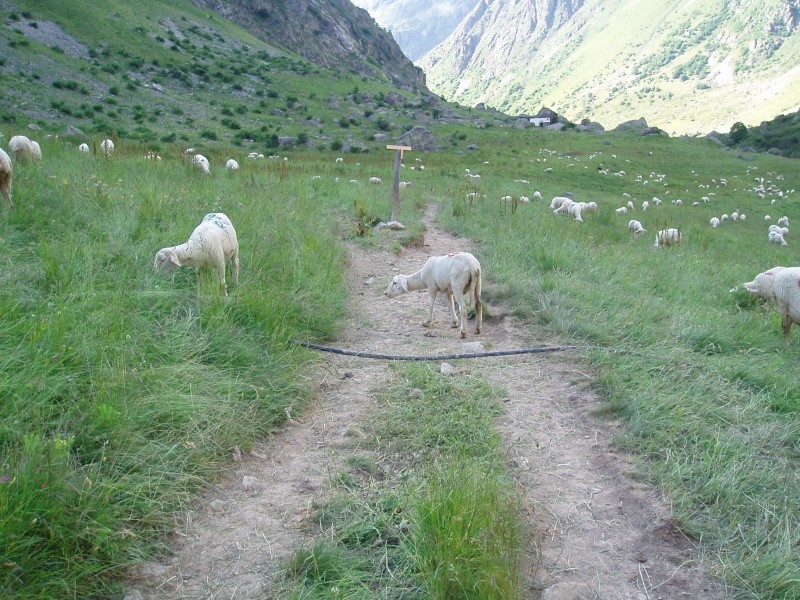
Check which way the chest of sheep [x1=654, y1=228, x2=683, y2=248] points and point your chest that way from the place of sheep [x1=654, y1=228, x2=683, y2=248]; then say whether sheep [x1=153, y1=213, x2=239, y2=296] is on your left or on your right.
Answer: on your left

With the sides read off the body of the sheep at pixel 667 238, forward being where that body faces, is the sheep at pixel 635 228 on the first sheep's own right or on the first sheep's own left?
on the first sheep's own right

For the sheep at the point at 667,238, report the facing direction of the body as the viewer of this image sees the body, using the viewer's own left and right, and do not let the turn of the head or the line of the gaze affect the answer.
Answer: facing to the left of the viewer
